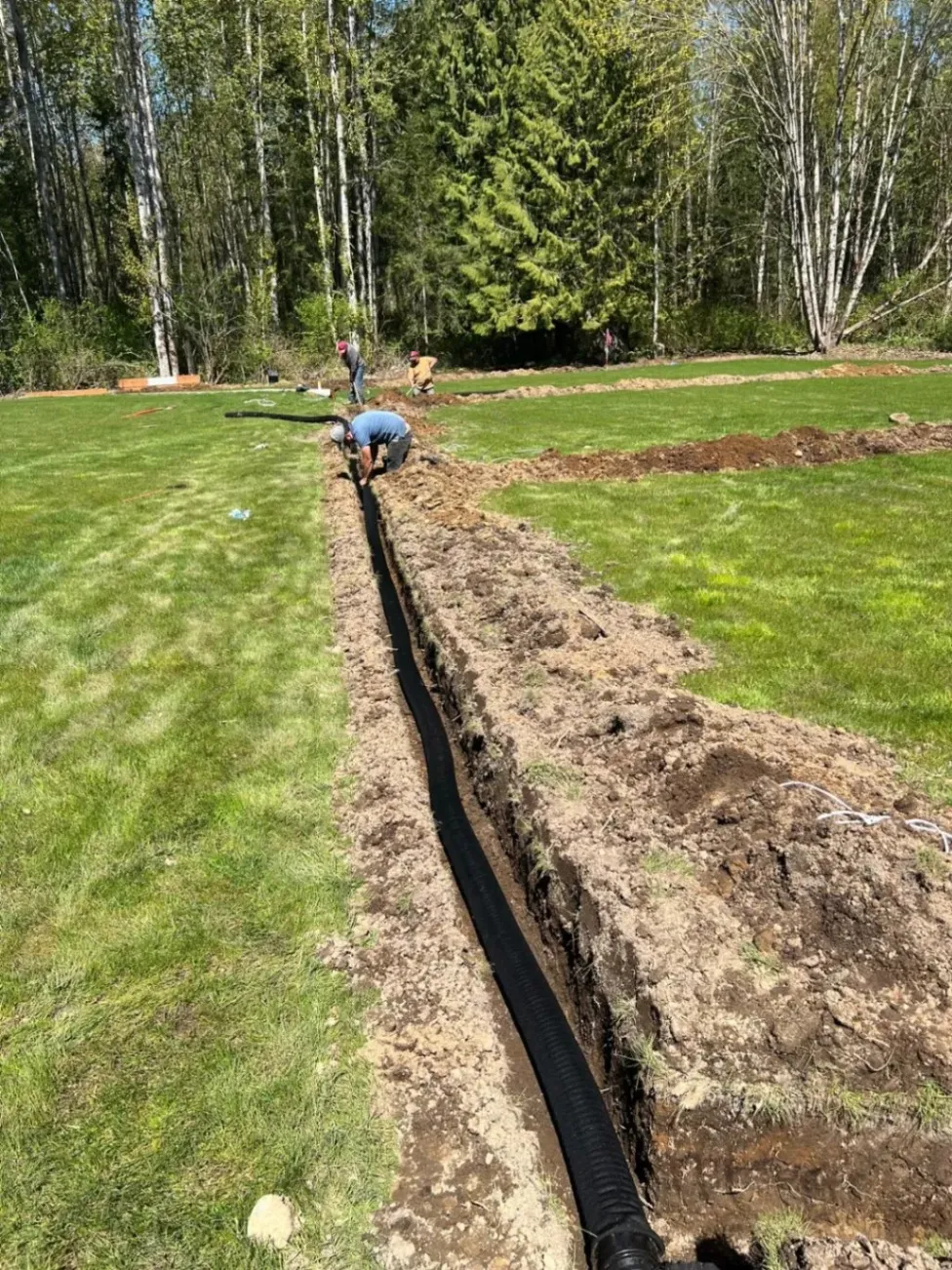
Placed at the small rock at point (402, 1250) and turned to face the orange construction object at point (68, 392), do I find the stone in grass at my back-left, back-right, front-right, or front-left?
front-left

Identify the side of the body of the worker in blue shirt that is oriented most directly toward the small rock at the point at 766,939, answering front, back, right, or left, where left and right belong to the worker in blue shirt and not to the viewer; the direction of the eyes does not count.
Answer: left

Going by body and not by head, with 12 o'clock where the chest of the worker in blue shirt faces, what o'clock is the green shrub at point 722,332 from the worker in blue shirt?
The green shrub is roughly at 4 o'clock from the worker in blue shirt.

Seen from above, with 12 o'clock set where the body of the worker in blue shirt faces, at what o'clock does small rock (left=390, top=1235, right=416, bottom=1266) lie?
The small rock is roughly at 9 o'clock from the worker in blue shirt.

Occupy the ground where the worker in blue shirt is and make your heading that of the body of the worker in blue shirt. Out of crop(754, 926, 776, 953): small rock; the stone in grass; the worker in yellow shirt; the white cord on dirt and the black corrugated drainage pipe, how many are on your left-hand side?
4

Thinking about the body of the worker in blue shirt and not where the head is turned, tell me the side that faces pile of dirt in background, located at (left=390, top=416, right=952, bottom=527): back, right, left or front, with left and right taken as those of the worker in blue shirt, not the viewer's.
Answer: back

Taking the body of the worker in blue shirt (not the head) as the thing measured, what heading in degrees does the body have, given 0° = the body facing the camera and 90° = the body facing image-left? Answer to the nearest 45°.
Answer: approximately 90°

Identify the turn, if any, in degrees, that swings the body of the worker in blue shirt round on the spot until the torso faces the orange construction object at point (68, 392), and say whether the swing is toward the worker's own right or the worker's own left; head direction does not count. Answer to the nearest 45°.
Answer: approximately 45° to the worker's own right

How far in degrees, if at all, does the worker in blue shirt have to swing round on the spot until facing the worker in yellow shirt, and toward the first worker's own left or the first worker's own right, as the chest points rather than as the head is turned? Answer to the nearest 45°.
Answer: approximately 90° to the first worker's own right

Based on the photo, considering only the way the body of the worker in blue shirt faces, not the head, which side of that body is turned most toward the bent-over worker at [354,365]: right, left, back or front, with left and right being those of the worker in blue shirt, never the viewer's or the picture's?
right
